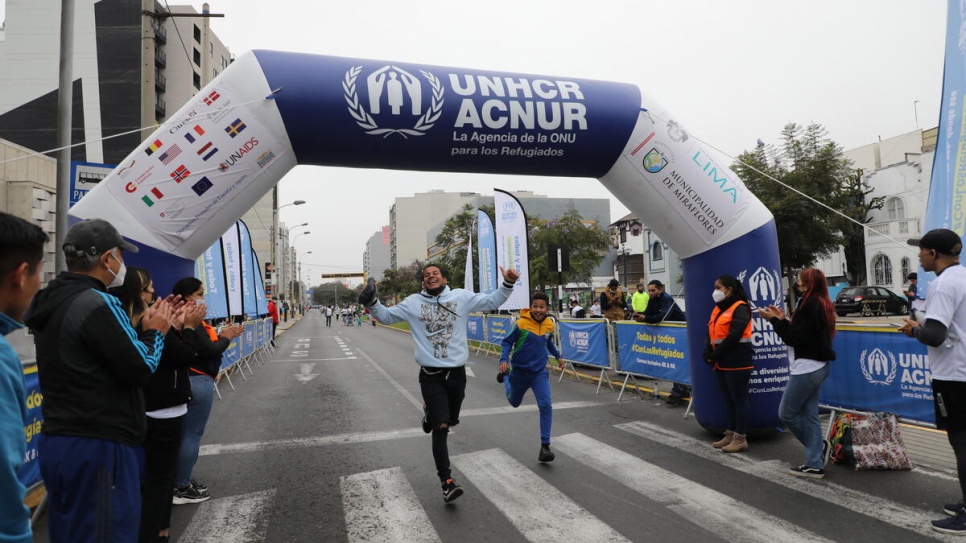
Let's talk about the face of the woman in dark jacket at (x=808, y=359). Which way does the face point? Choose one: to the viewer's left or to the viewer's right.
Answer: to the viewer's left

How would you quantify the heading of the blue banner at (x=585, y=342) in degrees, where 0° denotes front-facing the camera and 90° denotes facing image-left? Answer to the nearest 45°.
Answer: approximately 45°

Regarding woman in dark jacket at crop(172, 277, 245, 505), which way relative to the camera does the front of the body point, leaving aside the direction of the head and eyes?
to the viewer's right

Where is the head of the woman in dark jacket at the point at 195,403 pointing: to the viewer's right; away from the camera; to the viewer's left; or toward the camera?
to the viewer's right

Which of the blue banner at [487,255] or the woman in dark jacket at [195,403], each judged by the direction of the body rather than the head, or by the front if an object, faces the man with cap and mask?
the blue banner

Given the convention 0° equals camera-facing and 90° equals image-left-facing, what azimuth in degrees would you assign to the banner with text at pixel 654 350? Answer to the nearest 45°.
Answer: approximately 45°

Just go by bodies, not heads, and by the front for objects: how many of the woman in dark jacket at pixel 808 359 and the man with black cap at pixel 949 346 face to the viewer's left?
2

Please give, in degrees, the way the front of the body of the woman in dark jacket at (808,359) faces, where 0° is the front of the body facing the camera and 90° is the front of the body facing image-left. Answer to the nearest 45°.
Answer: approximately 90°

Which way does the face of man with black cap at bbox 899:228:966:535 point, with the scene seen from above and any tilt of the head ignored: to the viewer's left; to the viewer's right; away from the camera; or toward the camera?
to the viewer's left
